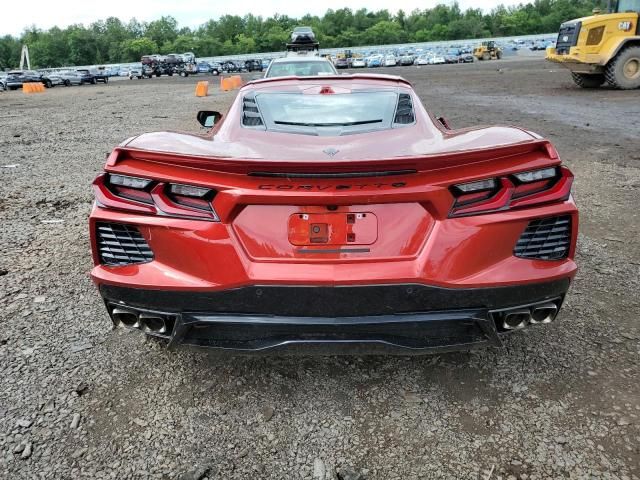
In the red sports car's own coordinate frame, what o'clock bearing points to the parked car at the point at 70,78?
The parked car is roughly at 11 o'clock from the red sports car.

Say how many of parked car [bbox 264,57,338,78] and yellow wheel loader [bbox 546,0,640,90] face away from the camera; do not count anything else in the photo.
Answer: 0

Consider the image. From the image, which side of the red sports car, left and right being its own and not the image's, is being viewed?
back

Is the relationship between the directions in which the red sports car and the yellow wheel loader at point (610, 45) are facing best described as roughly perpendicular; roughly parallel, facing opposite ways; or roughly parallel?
roughly perpendicular

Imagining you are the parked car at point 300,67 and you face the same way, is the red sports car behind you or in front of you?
in front

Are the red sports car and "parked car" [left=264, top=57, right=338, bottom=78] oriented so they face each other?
yes

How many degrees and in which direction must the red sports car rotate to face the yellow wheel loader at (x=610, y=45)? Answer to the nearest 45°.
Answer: approximately 45° to its right

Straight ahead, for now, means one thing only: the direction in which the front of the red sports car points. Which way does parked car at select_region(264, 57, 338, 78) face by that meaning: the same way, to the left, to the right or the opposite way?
the opposite way

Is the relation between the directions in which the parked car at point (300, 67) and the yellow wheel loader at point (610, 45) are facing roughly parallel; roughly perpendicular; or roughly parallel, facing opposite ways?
roughly perpendicular
